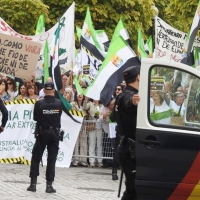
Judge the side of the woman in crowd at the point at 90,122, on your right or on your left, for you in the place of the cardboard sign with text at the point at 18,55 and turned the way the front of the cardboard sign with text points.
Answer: on your left

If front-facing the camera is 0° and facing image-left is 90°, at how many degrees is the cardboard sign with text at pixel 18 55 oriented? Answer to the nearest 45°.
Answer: approximately 0°

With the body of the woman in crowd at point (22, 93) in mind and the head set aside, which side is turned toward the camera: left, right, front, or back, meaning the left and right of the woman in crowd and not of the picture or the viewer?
front
